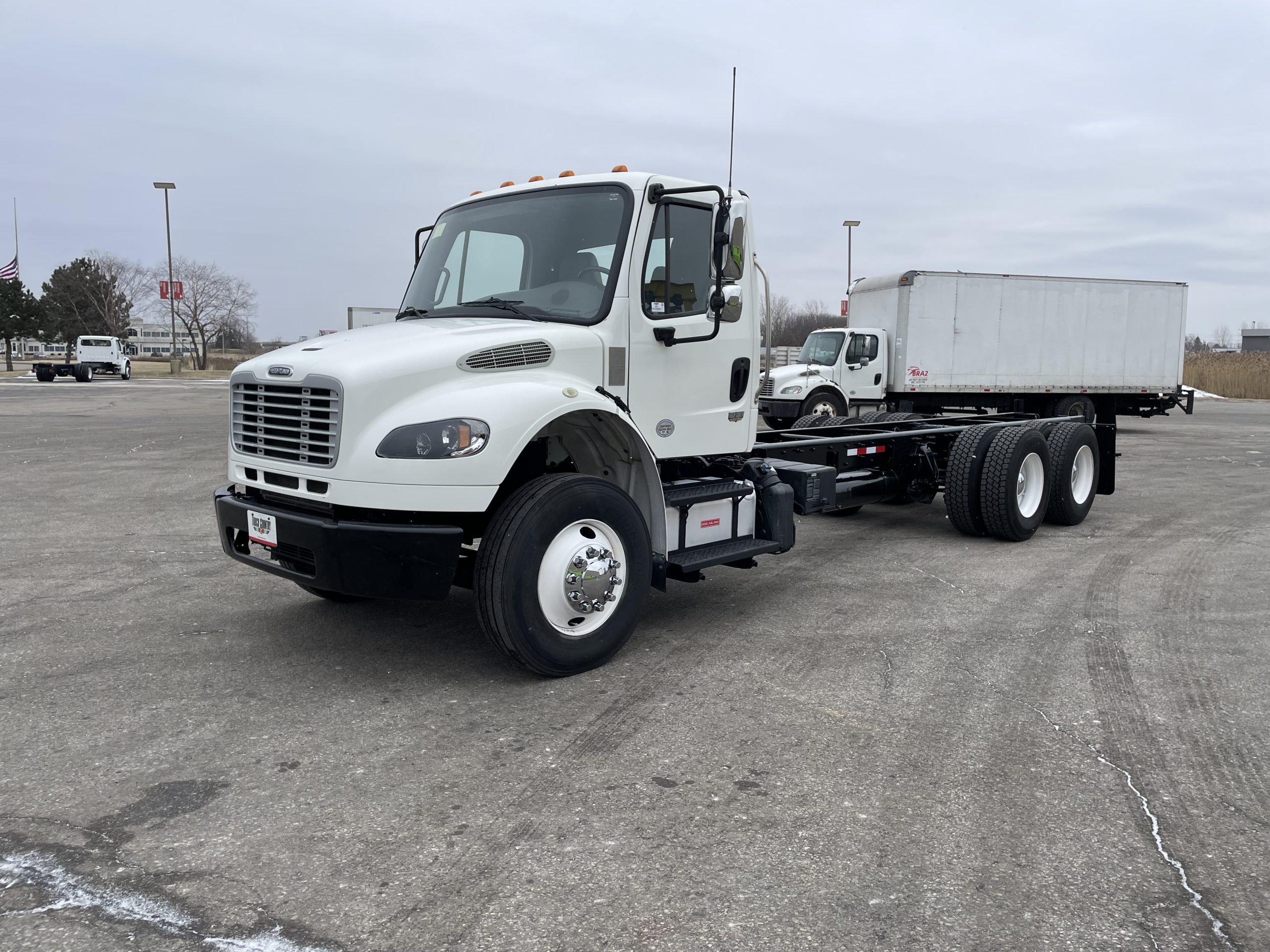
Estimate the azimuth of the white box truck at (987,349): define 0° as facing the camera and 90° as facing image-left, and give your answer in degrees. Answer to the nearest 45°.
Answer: approximately 45°

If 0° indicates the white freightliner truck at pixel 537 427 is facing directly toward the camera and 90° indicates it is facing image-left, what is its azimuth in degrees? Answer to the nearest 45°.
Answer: approximately 45°

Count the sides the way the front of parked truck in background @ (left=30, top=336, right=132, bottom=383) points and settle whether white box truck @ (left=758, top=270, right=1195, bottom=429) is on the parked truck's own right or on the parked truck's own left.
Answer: on the parked truck's own right

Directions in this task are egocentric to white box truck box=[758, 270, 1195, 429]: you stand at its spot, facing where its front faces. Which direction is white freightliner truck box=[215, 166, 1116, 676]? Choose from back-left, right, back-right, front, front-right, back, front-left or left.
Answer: front-left

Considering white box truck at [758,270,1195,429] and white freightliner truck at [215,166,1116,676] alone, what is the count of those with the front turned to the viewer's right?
0
